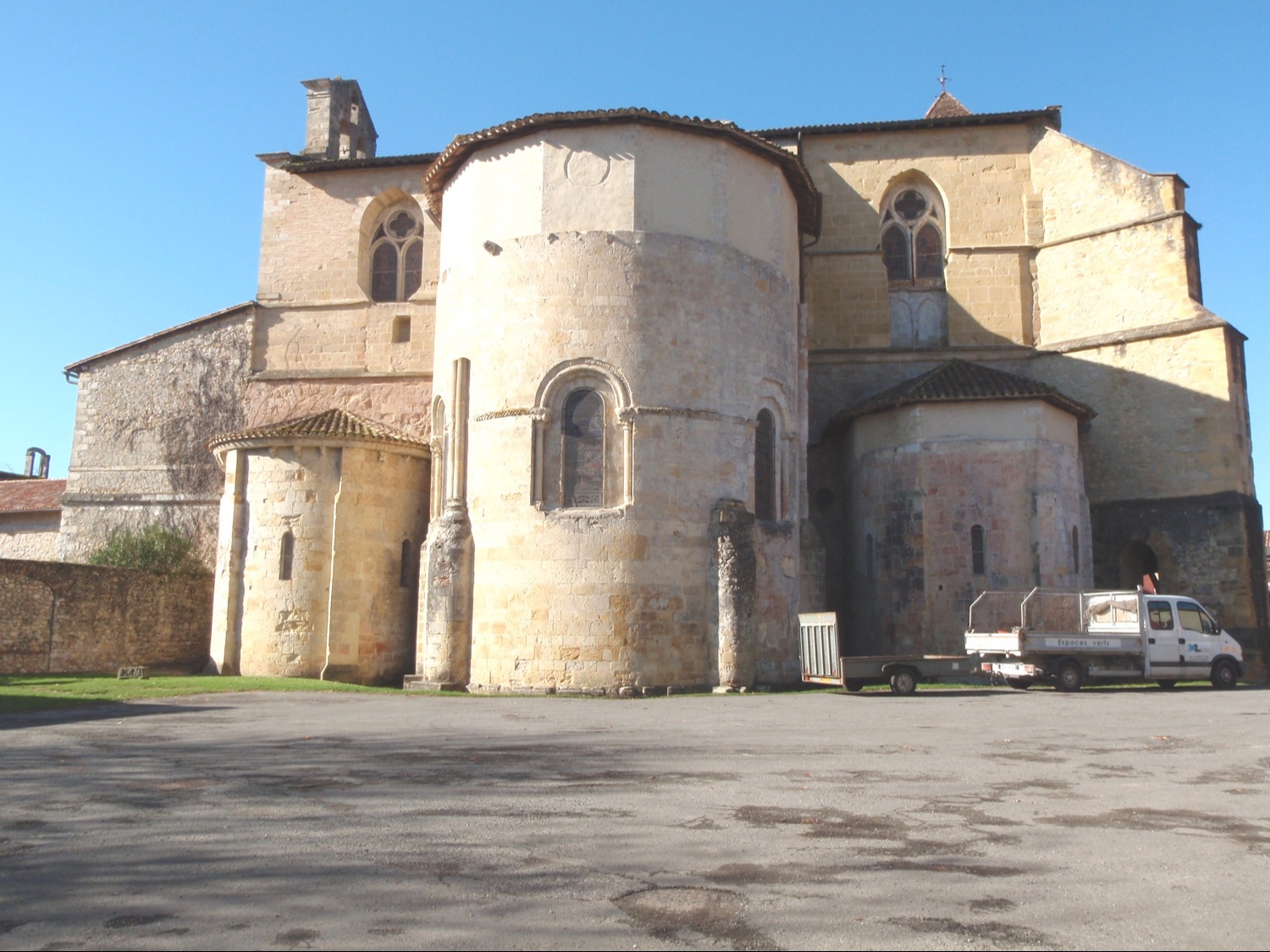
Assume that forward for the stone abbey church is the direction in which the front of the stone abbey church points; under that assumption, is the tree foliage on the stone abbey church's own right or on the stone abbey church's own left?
on the stone abbey church's own left

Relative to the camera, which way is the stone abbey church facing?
away from the camera

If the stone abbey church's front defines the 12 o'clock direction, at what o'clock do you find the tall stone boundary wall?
The tall stone boundary wall is roughly at 9 o'clock from the stone abbey church.
